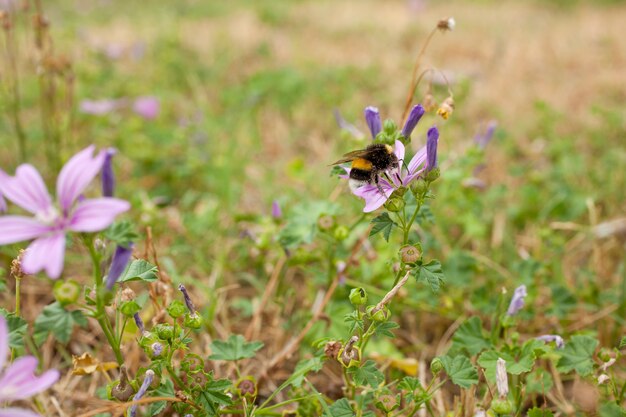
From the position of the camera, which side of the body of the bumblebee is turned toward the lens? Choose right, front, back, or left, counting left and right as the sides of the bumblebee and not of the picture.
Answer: right

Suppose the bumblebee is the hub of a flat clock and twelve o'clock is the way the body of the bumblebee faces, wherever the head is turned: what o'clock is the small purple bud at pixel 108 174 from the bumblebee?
The small purple bud is roughly at 5 o'clock from the bumblebee.

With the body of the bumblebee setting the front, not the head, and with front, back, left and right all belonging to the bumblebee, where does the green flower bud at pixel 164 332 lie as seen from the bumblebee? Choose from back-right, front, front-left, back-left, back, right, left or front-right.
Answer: back-right

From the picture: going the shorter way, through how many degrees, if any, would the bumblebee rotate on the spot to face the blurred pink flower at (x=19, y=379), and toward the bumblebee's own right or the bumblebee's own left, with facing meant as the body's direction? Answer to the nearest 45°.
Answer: approximately 135° to the bumblebee's own right

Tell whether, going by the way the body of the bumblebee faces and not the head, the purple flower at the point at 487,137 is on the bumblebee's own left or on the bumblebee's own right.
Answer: on the bumblebee's own left

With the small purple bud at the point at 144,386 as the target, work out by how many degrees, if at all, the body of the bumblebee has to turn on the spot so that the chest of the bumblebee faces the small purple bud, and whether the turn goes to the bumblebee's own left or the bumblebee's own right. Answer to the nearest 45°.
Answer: approximately 135° to the bumblebee's own right

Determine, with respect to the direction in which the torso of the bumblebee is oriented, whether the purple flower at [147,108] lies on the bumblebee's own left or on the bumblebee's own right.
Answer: on the bumblebee's own left
